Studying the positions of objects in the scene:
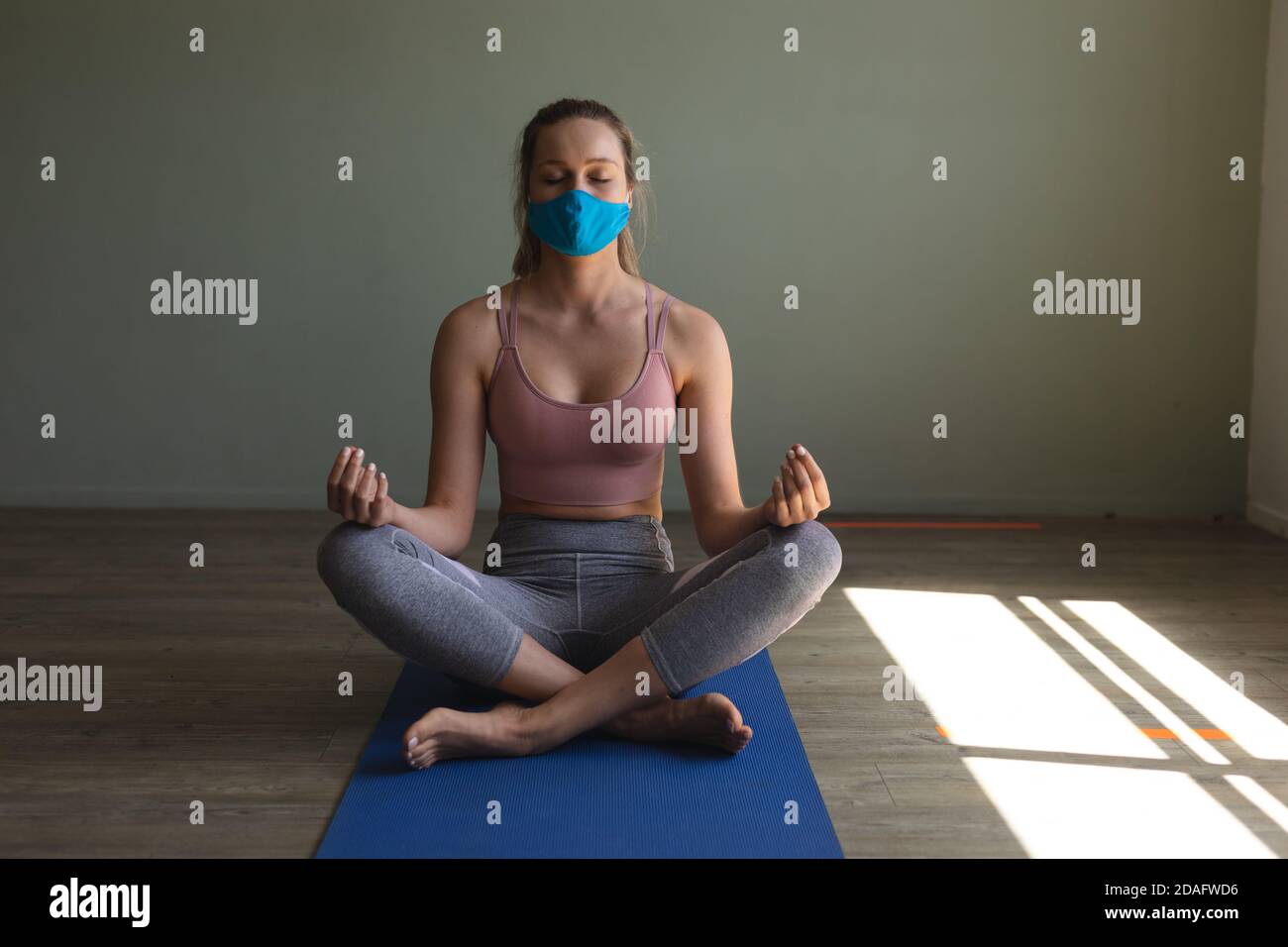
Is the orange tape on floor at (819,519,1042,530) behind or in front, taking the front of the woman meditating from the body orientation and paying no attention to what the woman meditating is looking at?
behind

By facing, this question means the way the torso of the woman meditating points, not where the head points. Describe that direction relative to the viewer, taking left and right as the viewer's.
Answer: facing the viewer
